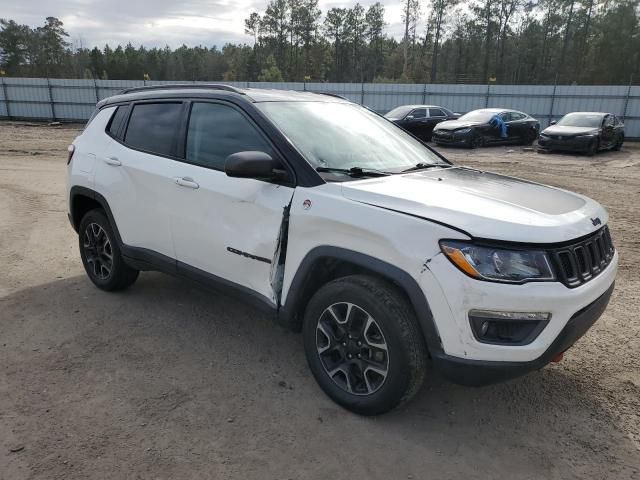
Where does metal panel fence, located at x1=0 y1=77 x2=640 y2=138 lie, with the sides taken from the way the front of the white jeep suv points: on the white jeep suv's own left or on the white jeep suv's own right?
on the white jeep suv's own left

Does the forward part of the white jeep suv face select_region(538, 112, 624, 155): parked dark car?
no

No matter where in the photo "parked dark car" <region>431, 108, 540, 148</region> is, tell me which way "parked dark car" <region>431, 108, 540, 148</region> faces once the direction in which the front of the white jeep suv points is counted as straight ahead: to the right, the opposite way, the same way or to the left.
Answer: to the right

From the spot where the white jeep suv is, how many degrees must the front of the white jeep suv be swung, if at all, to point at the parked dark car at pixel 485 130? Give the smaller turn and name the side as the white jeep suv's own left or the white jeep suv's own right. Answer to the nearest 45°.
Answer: approximately 135° to the white jeep suv's own left

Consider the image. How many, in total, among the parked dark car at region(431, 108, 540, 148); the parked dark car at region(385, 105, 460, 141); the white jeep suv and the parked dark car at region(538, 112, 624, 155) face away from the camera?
0

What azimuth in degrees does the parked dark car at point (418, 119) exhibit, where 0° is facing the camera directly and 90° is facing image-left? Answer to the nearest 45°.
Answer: approximately 45°

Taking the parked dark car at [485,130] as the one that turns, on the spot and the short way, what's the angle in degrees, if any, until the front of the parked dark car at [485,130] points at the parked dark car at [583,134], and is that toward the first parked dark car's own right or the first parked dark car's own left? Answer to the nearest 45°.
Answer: approximately 135° to the first parked dark car's own left

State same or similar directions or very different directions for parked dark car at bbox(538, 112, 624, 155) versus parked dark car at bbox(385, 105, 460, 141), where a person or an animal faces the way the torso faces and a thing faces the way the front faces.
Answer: same or similar directions

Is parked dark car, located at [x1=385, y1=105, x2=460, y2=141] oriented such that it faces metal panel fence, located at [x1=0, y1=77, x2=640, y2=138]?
no

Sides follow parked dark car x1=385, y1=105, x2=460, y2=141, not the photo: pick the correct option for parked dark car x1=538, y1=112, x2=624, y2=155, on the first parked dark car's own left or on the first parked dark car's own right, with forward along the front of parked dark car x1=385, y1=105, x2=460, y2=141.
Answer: on the first parked dark car's own left

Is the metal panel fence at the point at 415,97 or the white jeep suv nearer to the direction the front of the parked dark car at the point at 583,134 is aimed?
the white jeep suv

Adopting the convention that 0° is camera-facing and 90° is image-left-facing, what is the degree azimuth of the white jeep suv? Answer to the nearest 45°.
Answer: approximately 315°

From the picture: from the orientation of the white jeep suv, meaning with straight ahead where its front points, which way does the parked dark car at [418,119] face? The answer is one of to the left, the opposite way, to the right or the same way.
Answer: to the right

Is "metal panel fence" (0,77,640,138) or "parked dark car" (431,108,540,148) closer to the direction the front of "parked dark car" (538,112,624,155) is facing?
the parked dark car

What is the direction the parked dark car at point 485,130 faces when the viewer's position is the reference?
facing the viewer and to the left of the viewer

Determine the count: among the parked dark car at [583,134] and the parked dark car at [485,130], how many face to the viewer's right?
0

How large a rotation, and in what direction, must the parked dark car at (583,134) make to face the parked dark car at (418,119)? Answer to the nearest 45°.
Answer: approximately 45° to its right

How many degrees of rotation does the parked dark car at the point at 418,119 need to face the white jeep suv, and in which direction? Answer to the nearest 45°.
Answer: approximately 45° to its left

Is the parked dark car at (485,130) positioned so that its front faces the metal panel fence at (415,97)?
no
